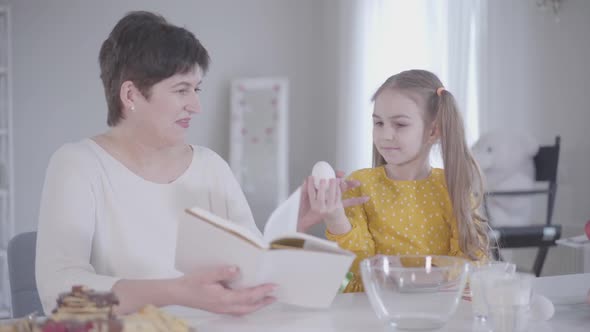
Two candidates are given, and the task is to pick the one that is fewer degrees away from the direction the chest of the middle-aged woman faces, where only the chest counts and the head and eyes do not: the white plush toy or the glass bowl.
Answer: the glass bowl

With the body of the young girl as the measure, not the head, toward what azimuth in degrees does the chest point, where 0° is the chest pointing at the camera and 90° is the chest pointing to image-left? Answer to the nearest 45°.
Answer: approximately 45°

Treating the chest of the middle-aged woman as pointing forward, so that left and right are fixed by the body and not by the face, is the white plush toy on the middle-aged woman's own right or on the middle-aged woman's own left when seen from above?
on the middle-aged woman's own left

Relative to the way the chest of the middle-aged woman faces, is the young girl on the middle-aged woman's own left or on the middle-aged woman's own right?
on the middle-aged woman's own left

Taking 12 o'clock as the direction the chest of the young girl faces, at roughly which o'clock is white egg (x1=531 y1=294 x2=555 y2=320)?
The white egg is roughly at 10 o'clock from the young girl.

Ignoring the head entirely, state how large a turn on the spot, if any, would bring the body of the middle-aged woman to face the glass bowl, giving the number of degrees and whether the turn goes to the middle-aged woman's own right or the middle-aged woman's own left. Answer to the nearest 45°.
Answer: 0° — they already face it

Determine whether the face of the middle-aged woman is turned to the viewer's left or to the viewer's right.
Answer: to the viewer's right
